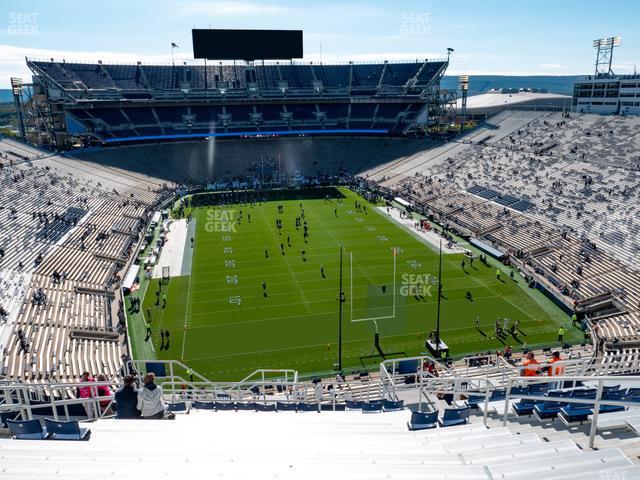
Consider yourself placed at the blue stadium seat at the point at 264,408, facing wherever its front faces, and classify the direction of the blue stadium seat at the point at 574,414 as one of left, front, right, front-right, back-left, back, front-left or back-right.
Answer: back-right

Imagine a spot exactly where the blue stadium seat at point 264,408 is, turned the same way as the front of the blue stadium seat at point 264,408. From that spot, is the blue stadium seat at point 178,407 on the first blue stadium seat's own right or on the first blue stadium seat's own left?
on the first blue stadium seat's own left

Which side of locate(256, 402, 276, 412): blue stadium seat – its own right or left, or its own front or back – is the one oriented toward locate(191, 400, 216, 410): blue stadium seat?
left

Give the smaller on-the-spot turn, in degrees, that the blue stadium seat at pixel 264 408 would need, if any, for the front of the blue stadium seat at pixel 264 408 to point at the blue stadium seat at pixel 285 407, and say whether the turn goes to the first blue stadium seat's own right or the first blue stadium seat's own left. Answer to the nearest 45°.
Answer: approximately 45° to the first blue stadium seat's own right

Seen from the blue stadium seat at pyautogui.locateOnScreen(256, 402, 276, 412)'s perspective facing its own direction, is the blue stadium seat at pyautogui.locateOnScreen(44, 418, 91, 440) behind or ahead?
behind

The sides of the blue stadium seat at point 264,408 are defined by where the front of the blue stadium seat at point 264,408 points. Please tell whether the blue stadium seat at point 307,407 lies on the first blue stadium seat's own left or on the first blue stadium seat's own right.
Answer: on the first blue stadium seat's own right

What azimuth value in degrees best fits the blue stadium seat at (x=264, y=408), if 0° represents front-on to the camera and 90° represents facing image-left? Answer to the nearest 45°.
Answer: approximately 180°

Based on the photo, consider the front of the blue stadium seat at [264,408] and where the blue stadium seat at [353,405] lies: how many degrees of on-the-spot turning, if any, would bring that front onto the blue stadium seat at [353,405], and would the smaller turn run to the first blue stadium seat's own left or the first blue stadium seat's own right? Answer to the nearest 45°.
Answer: approximately 90° to the first blue stadium seat's own right

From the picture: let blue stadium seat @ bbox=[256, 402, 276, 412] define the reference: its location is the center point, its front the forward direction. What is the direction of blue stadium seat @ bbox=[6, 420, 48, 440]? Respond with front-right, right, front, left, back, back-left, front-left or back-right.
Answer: back-left

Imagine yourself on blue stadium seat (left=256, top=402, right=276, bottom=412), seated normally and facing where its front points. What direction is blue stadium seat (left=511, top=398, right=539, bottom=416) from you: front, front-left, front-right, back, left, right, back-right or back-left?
back-right

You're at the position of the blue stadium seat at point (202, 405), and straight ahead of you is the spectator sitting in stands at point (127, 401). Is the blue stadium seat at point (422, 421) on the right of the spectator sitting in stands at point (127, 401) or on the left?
left

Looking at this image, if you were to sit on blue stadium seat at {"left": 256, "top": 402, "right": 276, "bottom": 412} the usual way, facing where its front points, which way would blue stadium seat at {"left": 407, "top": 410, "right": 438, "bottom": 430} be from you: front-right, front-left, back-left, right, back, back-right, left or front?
back-right
